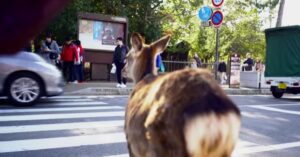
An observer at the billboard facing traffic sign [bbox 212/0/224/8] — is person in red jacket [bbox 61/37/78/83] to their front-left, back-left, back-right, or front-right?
back-right

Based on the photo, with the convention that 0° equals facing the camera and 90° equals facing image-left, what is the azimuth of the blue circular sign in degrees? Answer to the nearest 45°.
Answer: approximately 0°

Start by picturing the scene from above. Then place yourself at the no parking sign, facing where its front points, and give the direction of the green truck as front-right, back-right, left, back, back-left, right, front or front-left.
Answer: left

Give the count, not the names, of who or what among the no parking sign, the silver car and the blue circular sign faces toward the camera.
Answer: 2
